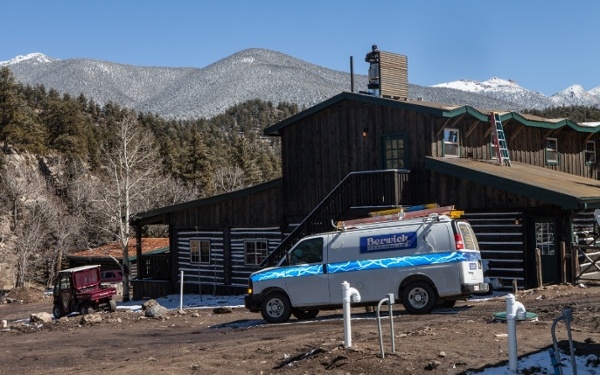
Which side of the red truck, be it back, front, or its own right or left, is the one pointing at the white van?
back

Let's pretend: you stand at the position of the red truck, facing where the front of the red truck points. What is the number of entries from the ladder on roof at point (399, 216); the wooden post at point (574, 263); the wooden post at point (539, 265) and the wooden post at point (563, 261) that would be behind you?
4

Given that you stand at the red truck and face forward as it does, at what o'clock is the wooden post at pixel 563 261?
The wooden post is roughly at 6 o'clock from the red truck.

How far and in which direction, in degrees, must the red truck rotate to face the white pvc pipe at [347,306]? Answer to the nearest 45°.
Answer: approximately 135° to its left

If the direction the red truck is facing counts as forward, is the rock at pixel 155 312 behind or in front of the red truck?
behind

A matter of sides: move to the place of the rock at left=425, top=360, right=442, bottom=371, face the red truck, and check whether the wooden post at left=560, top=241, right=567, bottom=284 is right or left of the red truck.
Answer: right

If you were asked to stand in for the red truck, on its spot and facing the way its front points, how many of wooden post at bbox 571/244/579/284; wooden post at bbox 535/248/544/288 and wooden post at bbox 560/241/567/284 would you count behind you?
3

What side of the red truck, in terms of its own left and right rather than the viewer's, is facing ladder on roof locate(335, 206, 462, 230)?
back
